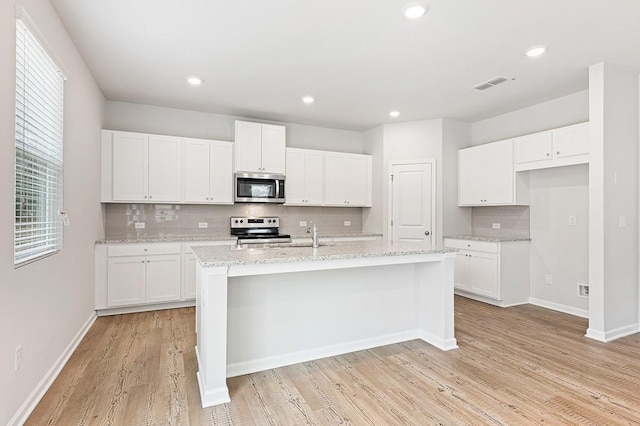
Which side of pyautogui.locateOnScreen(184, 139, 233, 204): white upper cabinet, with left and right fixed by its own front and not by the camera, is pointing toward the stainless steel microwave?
left

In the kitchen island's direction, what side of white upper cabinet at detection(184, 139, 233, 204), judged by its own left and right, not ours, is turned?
front

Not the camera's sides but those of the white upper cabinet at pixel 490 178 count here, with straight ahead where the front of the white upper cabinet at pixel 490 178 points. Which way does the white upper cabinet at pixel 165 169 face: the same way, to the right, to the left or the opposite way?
to the left

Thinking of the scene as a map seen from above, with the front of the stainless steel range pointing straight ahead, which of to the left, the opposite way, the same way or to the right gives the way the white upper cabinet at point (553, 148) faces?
to the right

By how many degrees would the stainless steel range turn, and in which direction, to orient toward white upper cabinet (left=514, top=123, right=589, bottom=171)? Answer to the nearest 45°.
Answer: approximately 45° to its left

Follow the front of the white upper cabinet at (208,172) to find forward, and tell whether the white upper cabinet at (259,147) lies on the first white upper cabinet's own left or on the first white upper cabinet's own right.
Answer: on the first white upper cabinet's own left

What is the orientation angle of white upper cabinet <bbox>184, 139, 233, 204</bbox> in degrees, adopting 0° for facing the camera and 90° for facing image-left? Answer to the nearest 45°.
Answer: approximately 0°

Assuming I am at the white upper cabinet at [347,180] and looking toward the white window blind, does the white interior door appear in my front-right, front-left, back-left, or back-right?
back-left

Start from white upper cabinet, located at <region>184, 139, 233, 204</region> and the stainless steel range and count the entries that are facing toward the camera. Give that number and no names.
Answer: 2

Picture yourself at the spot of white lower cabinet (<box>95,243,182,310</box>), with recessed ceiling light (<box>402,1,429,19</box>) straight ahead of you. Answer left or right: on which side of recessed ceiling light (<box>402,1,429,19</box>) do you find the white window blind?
right

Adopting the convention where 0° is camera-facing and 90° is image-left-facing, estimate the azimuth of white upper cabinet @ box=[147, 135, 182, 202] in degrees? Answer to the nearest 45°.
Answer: approximately 0°
